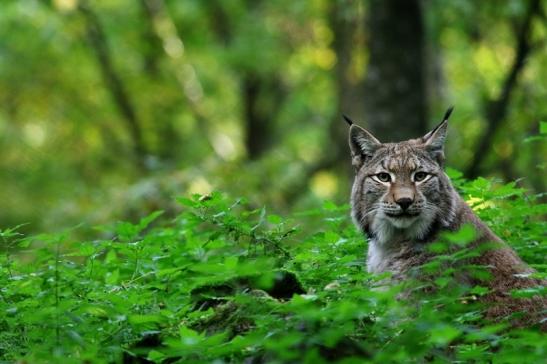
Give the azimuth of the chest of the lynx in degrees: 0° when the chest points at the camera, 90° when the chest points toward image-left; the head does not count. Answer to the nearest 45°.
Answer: approximately 45°

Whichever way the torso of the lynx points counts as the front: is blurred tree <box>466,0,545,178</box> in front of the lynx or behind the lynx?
behind

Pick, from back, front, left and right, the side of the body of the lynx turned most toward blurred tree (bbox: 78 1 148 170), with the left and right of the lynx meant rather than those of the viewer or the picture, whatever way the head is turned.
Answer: right

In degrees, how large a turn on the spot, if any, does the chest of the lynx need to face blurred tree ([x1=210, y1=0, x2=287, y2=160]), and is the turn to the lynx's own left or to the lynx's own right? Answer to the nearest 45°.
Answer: approximately 135° to the lynx's own right

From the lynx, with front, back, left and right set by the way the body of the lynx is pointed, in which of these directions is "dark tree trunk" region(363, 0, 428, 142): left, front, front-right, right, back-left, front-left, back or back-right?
back-right
